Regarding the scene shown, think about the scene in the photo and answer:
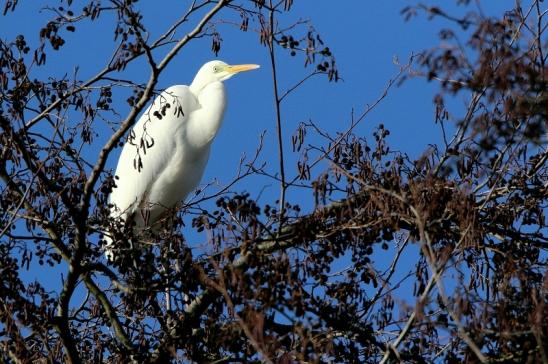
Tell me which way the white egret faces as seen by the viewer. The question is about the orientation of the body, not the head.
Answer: to the viewer's right
